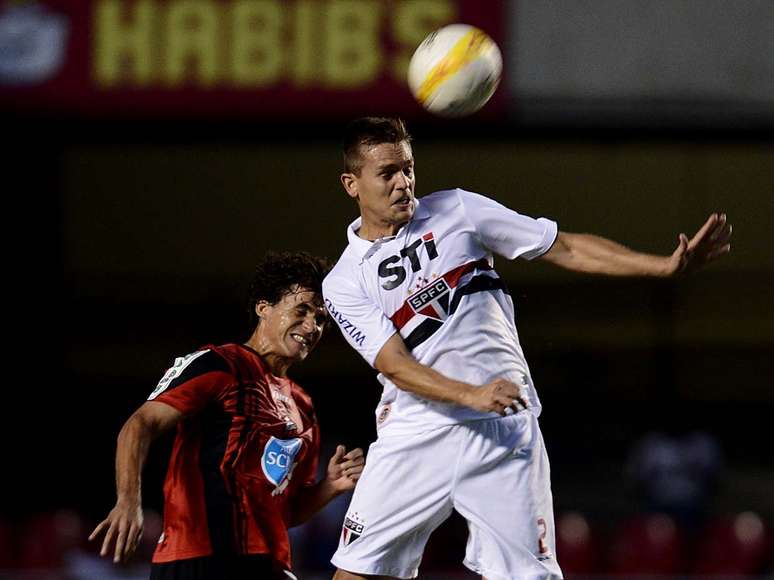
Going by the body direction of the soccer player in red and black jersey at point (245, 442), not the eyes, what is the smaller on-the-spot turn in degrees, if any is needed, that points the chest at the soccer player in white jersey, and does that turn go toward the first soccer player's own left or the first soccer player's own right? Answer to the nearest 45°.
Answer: approximately 45° to the first soccer player's own left

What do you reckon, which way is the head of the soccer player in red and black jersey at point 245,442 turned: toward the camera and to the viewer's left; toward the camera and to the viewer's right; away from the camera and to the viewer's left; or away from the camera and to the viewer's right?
toward the camera and to the viewer's right

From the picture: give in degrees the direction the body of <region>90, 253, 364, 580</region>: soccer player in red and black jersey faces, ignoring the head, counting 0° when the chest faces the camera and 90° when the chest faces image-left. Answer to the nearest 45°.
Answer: approximately 315°
